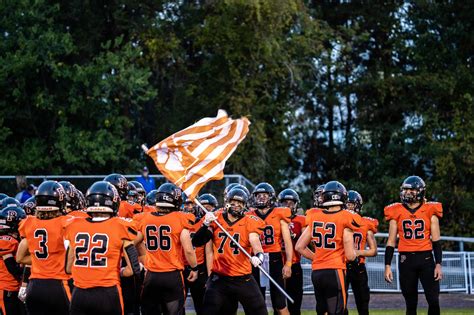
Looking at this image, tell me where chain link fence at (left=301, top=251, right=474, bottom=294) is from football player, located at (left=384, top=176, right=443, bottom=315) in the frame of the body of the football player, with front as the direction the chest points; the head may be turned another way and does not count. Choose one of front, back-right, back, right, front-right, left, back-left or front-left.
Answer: back

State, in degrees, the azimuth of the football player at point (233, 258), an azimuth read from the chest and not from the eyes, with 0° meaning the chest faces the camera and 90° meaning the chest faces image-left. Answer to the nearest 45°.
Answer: approximately 0°
